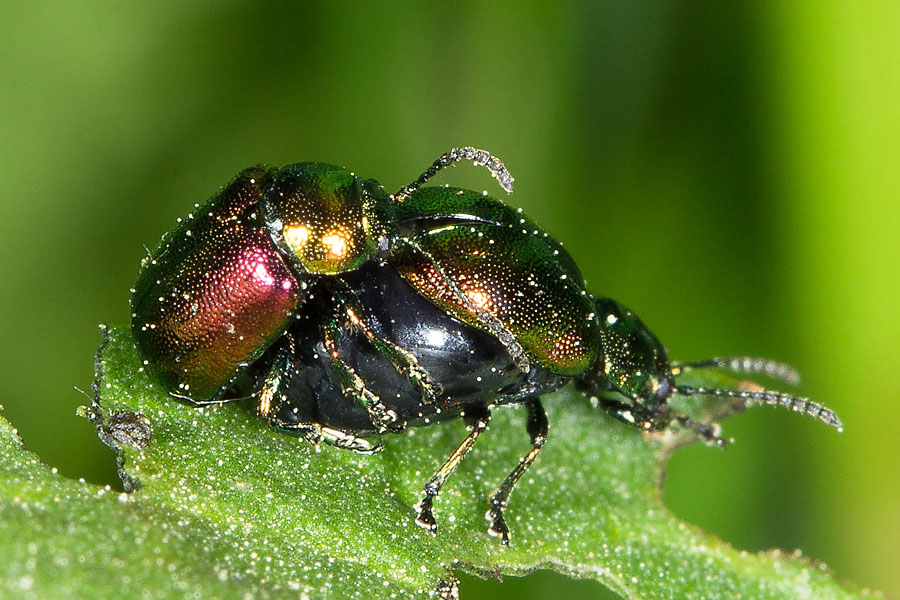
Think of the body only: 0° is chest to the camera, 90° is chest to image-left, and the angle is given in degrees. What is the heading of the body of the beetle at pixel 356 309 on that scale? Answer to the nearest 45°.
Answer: approximately 270°
